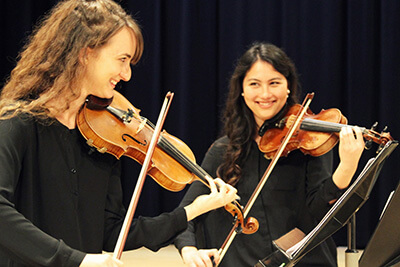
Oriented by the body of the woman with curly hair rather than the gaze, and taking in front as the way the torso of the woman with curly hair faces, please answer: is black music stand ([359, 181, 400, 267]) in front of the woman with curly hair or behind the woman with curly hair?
in front

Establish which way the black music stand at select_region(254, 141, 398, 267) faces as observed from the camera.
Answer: facing to the left of the viewer

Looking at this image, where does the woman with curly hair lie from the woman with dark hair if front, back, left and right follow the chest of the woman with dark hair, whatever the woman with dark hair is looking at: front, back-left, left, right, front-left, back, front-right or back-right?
front-right

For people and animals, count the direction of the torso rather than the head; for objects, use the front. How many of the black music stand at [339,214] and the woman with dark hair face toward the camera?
1

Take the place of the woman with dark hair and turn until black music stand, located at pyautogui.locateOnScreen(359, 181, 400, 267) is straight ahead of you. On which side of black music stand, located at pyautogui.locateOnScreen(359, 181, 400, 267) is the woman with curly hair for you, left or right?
right

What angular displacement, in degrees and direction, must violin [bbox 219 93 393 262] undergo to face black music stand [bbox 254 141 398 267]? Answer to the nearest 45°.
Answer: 0° — it already faces it
